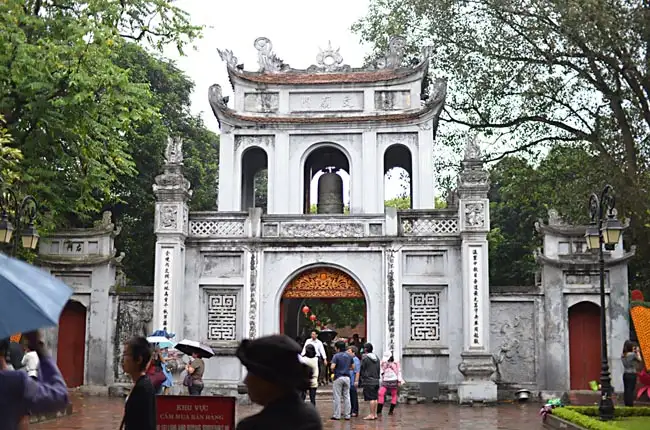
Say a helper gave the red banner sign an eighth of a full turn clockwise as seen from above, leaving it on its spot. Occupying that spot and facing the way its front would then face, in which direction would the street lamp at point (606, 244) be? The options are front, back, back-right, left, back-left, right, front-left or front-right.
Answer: back

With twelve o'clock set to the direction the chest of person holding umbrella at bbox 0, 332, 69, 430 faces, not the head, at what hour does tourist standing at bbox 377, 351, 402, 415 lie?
The tourist standing is roughly at 1 o'clock from the person holding umbrella.

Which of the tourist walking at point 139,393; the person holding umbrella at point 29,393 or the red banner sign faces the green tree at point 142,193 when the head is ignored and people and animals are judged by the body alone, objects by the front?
the person holding umbrella

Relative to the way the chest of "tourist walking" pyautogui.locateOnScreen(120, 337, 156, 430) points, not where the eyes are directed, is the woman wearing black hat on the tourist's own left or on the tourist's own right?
on the tourist's own left

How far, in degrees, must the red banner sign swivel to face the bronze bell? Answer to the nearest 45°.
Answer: approximately 180°

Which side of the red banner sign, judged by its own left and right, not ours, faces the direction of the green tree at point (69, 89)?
back

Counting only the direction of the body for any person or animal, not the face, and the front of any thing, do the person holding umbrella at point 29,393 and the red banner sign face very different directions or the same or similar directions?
very different directions

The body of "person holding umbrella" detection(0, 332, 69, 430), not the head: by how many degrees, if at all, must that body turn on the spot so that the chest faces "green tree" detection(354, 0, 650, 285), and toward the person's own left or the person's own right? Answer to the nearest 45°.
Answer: approximately 45° to the person's own right

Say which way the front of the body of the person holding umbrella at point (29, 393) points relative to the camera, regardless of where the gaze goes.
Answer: away from the camera

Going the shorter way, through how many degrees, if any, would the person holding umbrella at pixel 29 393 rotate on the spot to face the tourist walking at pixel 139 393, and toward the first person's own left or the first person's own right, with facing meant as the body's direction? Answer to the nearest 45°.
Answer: approximately 45° to the first person's own right
